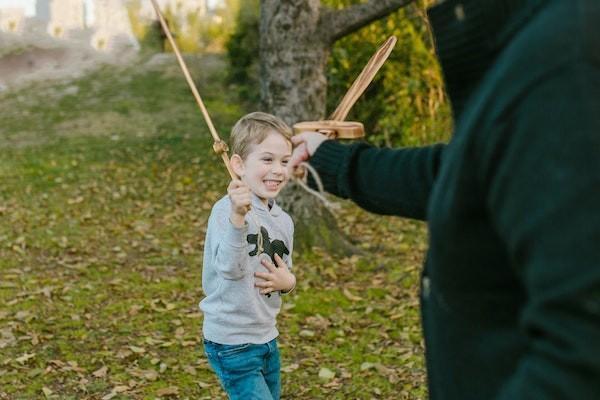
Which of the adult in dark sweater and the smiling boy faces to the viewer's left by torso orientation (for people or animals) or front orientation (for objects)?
the adult in dark sweater

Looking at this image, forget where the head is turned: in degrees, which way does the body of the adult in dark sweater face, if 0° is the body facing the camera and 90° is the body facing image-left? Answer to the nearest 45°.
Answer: approximately 90°

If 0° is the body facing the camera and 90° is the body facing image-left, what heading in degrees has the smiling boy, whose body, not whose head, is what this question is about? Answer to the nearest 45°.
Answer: approximately 315°

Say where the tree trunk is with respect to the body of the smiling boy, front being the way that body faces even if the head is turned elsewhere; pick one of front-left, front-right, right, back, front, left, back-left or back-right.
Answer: back-left

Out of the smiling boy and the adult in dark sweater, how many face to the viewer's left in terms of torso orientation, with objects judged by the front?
1

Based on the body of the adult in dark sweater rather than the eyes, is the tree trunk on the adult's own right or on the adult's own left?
on the adult's own right

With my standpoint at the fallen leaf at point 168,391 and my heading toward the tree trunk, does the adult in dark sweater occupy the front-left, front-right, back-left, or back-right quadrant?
back-right
